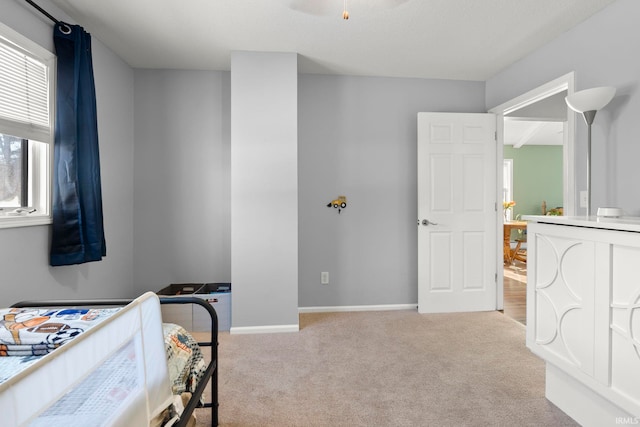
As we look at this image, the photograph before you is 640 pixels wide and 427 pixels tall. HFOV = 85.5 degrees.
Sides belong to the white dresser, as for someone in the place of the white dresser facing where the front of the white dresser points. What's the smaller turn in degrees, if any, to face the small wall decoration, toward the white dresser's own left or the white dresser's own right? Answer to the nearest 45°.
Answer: approximately 90° to the white dresser's own right

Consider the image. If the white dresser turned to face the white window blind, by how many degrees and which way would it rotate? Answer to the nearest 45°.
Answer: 0° — it already faces it

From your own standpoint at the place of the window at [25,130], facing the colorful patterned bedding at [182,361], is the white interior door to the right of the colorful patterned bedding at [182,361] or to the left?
left

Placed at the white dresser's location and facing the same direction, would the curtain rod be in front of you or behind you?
in front

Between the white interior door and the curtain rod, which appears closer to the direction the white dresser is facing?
the curtain rod

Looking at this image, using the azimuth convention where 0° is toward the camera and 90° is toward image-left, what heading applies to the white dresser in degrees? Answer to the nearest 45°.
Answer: approximately 45°

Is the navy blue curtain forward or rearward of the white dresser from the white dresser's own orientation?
forward

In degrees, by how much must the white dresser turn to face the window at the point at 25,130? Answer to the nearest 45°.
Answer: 0° — it already faces it
